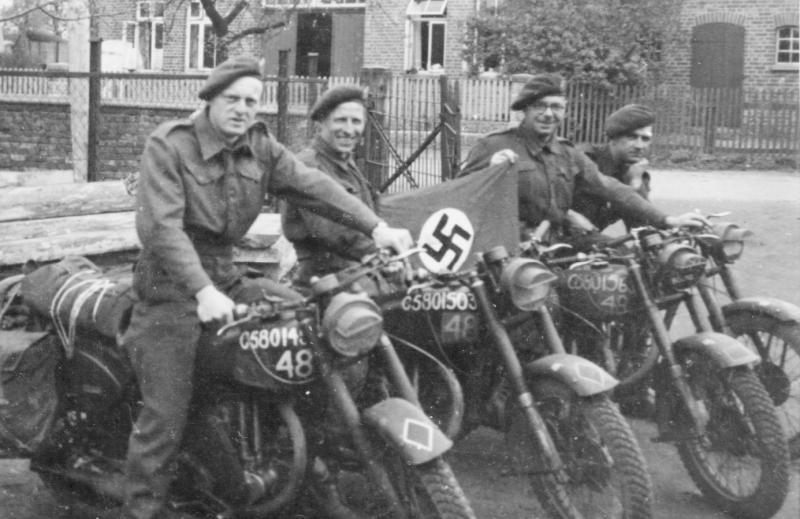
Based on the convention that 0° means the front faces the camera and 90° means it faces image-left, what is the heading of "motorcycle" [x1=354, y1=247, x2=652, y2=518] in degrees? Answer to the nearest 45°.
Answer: approximately 315°

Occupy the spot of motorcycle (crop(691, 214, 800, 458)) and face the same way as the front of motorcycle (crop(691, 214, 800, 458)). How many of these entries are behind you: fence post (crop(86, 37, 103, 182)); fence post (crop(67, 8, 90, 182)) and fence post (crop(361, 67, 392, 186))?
3

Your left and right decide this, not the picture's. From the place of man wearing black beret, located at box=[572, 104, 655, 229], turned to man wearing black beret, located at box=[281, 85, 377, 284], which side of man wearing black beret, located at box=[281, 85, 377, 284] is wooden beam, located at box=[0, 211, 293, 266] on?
right

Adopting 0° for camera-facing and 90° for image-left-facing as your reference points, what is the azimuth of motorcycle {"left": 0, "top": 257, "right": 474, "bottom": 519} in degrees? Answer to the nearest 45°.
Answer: approximately 315°

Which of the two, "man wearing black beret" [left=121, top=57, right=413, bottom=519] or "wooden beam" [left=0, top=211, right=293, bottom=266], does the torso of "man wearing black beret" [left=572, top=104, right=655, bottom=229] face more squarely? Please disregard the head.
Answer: the man wearing black beret

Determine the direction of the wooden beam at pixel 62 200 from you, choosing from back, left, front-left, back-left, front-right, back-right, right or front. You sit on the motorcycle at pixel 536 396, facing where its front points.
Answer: back

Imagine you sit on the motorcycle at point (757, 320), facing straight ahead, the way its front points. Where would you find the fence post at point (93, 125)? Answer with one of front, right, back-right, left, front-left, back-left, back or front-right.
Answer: back

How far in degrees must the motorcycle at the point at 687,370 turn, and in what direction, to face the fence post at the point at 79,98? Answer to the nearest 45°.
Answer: approximately 180°

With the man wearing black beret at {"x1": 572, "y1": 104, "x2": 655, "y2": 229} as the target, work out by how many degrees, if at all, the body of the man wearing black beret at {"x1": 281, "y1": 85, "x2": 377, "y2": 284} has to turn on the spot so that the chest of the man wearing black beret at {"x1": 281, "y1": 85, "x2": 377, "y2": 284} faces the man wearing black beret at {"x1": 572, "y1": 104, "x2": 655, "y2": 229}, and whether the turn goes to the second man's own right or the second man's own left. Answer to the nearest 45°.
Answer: approximately 90° to the second man's own left

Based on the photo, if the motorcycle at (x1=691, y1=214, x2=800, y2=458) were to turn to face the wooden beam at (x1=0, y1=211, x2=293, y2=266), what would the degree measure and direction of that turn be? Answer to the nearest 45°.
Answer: approximately 135° to its right

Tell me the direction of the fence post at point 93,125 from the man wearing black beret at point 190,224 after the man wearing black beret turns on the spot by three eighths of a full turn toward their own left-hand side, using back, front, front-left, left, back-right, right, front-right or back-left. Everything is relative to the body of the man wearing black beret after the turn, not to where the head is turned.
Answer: front

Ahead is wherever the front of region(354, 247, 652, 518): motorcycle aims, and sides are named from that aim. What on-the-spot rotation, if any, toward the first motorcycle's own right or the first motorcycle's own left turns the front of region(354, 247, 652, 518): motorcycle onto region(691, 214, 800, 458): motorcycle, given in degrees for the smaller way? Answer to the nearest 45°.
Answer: approximately 90° to the first motorcycle's own left

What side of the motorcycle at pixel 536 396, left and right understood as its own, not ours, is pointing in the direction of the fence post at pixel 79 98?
back

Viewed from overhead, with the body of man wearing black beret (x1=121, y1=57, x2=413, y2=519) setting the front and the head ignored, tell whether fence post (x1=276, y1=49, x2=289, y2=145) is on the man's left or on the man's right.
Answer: on the man's left

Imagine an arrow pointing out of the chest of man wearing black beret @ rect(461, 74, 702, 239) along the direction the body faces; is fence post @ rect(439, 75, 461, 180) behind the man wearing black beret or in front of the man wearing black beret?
behind
